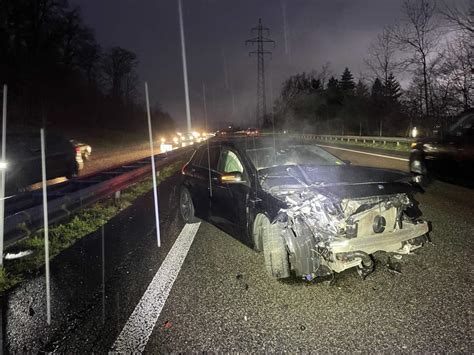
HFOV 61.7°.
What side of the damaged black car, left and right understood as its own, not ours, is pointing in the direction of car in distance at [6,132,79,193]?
back

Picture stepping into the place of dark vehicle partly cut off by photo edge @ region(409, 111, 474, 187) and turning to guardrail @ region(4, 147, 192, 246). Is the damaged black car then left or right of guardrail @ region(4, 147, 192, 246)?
left

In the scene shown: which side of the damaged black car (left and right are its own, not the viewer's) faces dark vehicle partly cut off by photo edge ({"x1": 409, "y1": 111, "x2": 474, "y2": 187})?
left

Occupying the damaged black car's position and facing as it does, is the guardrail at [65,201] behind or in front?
behind

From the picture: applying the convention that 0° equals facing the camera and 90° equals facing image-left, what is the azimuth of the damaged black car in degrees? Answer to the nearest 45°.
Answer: approximately 315°

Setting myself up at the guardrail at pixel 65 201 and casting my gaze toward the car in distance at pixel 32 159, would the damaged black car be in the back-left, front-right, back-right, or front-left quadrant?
back-right

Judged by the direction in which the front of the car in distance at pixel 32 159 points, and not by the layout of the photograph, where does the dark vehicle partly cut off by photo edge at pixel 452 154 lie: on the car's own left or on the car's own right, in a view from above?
on the car's own left

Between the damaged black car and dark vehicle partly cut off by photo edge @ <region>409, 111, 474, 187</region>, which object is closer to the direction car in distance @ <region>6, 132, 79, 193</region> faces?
the damaged black car

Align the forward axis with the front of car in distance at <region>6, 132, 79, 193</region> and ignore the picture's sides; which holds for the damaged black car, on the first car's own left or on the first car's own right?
on the first car's own left
